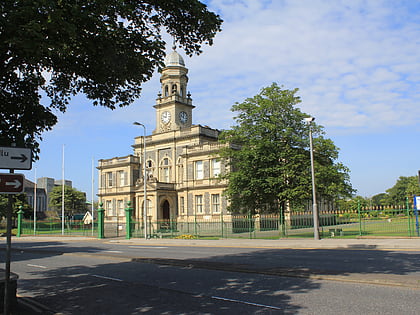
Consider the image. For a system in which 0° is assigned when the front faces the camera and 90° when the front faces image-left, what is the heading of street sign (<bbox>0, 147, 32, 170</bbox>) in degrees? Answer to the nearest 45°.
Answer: approximately 0°

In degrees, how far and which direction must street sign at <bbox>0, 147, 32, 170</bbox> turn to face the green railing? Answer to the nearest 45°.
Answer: approximately 180°

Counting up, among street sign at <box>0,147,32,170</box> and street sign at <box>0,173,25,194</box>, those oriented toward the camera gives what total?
2

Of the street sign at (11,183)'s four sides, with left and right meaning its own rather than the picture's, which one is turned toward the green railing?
back

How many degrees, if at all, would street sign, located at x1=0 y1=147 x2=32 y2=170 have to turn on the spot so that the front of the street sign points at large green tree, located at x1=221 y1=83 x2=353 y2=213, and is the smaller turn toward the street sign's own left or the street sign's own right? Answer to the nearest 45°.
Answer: approximately 135° to the street sign's own left
